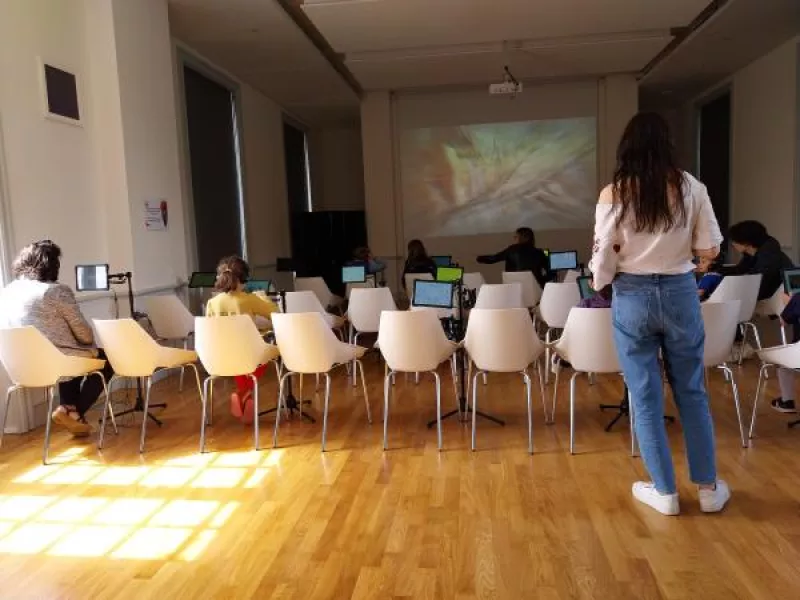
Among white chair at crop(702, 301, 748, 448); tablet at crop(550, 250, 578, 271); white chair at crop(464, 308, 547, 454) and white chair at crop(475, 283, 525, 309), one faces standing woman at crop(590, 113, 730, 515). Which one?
the tablet

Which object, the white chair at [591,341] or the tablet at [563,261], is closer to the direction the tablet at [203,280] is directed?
the white chair

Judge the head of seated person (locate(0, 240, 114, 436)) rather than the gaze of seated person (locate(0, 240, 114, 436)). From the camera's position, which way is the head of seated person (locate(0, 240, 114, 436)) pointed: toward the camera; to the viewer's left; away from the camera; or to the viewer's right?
away from the camera

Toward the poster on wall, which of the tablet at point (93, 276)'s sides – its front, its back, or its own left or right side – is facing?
back

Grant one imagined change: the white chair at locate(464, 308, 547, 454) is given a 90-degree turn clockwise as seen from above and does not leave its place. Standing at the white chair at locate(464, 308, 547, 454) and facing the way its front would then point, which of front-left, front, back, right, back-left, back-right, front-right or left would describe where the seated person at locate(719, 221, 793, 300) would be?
front-left

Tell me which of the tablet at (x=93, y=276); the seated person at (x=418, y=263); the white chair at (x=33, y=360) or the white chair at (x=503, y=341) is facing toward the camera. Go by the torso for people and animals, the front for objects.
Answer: the tablet

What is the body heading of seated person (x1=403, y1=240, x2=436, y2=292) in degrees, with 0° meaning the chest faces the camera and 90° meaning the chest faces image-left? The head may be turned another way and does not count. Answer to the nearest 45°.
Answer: approximately 180°

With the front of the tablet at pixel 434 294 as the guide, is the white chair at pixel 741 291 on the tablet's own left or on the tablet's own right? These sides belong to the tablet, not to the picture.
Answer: on the tablet's own left

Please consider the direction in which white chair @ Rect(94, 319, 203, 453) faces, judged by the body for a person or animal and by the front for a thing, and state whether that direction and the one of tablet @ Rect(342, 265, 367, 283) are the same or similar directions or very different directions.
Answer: very different directions

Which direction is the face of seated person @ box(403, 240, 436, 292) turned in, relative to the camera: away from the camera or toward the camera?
away from the camera

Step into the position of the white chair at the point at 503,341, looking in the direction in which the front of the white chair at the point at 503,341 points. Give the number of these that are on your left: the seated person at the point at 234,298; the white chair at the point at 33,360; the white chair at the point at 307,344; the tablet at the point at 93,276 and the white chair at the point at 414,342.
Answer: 5

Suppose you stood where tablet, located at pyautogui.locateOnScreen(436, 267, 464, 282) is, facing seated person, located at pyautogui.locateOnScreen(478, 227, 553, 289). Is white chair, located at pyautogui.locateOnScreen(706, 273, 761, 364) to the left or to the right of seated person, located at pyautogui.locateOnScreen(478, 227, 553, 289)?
right
